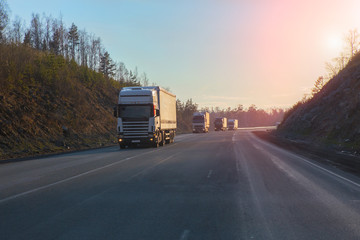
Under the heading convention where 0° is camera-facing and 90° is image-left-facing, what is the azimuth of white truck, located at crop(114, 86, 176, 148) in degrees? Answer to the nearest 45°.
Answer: approximately 0°
